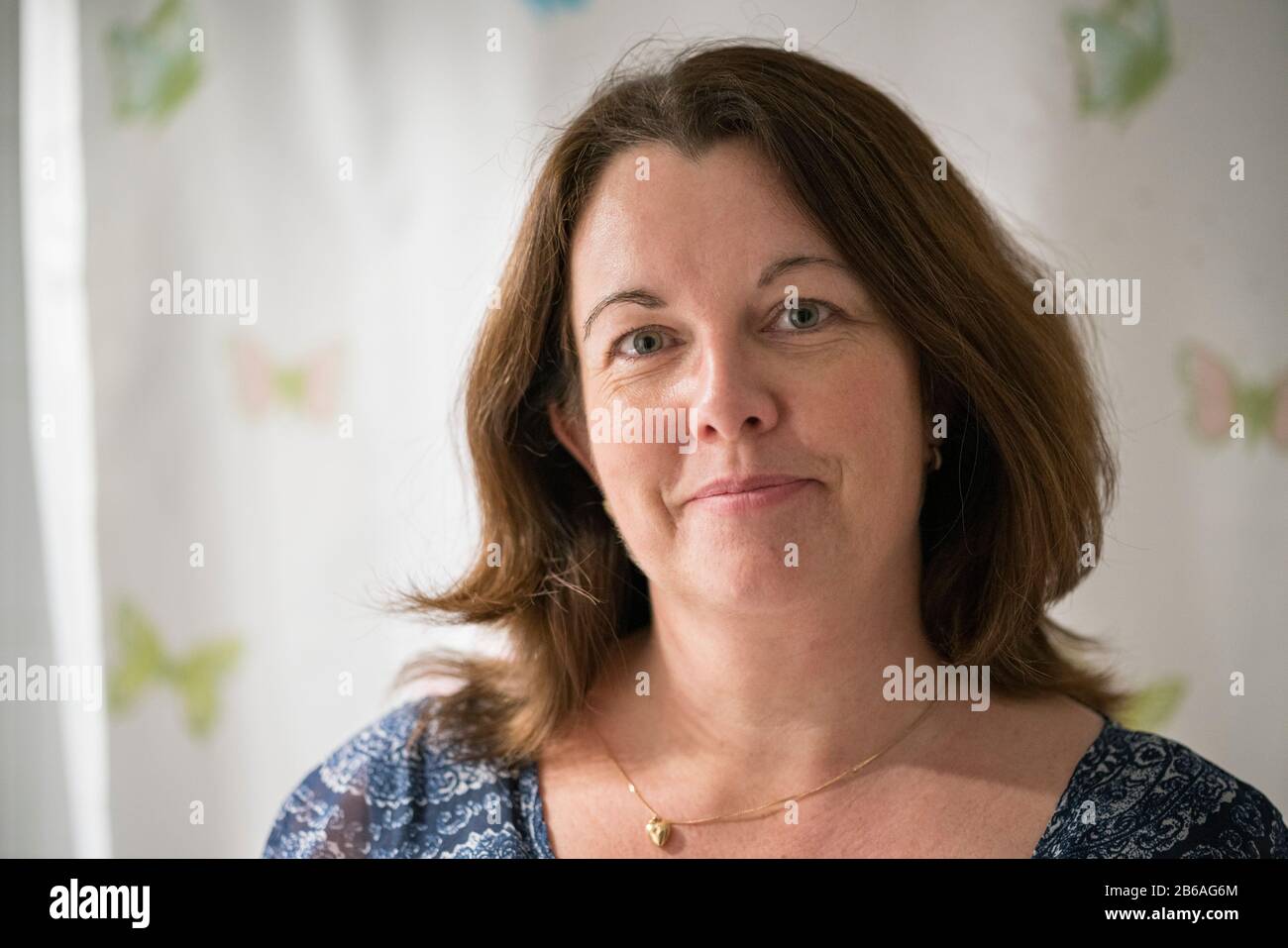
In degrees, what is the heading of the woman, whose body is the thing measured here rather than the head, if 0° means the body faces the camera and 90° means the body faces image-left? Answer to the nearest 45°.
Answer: approximately 0°
